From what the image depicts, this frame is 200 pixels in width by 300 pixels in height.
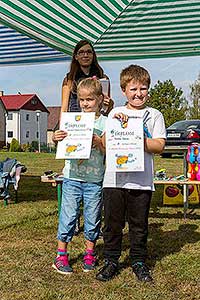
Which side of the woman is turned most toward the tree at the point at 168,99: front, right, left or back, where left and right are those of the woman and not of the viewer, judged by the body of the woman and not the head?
back

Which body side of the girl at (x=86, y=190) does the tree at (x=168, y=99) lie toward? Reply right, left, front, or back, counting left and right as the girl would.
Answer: back

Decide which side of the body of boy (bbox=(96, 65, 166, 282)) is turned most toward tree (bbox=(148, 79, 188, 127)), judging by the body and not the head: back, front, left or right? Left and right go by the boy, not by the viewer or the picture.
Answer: back

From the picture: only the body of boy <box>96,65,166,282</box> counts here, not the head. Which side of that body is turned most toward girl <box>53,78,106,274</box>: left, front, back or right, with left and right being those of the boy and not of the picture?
right

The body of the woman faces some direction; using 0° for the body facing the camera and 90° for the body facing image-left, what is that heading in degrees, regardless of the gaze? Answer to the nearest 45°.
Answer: approximately 0°
